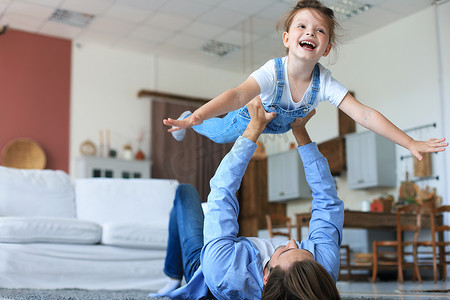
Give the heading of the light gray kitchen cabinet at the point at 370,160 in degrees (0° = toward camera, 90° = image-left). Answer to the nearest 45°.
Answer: approximately 45°

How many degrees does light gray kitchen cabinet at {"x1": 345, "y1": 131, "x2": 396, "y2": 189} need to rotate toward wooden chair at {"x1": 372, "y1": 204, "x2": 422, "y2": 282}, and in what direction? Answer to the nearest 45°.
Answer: approximately 45° to its left

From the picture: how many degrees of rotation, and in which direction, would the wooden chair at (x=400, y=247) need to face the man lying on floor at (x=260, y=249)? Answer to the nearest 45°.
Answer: approximately 135° to its left

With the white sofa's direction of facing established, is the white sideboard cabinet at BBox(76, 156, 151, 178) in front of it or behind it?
behind

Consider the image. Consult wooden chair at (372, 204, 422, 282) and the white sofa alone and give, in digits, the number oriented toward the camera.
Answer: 1

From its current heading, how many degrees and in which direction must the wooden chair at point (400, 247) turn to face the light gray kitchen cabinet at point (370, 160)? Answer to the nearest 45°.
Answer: approximately 45° to its right

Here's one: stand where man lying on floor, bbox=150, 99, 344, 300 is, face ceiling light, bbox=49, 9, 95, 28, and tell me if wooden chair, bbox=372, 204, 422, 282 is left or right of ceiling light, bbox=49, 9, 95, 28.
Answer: right

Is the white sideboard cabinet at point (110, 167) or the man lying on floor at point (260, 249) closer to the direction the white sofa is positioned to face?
the man lying on floor

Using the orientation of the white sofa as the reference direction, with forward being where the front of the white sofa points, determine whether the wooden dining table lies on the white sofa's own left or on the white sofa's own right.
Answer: on the white sofa's own left
